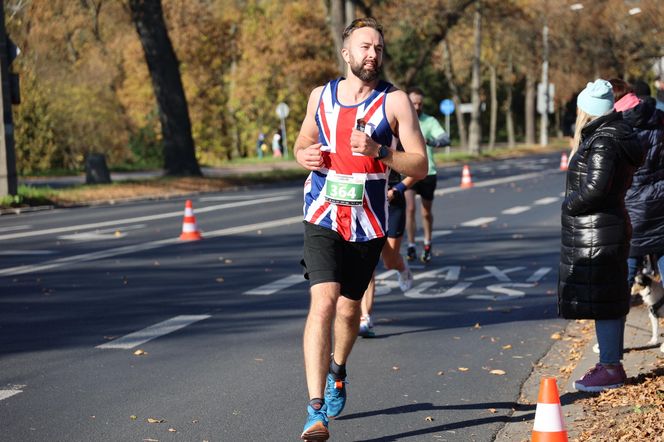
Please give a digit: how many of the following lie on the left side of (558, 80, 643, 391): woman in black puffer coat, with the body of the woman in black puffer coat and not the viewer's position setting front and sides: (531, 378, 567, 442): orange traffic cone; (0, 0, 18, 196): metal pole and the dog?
1

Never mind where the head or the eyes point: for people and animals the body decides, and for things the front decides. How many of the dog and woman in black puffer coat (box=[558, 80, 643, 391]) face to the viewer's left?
2

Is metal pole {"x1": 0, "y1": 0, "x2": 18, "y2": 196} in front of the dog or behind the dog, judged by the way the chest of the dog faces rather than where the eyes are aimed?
in front

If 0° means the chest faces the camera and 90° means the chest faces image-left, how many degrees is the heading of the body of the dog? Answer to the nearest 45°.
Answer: approximately 90°

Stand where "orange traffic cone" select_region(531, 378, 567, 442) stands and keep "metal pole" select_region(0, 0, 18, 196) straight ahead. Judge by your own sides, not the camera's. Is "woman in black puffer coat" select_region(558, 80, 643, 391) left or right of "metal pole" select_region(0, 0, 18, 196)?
right

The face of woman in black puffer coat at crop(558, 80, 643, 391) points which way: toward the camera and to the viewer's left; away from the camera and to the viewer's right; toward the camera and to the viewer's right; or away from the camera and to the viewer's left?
away from the camera and to the viewer's left

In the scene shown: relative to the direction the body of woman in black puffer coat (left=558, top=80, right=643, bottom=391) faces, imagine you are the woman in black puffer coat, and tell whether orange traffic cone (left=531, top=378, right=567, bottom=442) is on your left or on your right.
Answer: on your left

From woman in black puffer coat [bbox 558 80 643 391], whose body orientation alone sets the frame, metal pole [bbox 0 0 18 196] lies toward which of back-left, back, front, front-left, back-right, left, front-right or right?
front-right

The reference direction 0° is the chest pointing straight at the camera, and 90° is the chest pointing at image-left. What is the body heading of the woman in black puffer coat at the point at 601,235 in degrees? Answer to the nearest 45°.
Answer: approximately 90°

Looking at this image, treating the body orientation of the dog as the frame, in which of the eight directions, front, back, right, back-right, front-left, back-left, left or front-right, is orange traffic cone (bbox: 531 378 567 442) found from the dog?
left

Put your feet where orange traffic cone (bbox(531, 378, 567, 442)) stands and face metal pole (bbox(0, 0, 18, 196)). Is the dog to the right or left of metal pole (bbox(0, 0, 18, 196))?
right
